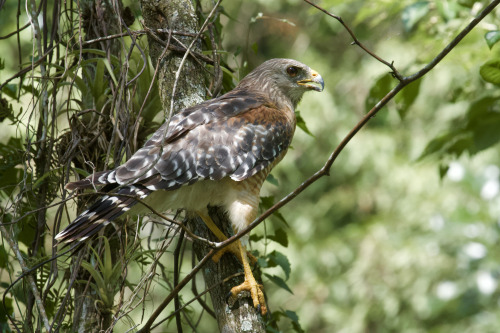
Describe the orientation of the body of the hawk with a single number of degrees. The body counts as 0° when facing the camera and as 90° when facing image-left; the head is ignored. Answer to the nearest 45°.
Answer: approximately 270°

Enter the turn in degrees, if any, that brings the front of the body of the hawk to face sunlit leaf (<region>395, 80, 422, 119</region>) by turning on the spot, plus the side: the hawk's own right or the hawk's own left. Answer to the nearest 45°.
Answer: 0° — it already faces it

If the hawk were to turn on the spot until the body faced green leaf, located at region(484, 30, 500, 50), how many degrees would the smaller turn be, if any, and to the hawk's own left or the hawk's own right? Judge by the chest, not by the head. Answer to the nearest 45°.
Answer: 0° — it already faces it

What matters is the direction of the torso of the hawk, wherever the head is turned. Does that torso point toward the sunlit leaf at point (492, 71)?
yes
